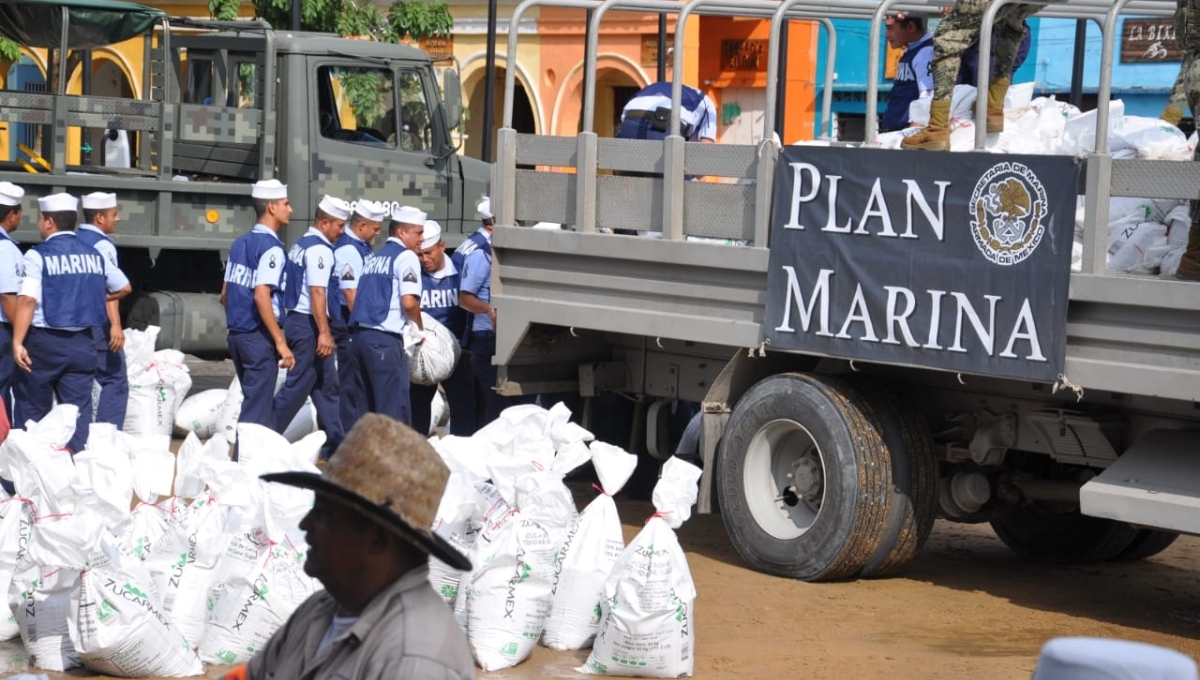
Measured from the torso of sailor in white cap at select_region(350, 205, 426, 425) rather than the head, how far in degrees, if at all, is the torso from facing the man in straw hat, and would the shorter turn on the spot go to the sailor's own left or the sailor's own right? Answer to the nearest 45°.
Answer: approximately 135° to the sailor's own right

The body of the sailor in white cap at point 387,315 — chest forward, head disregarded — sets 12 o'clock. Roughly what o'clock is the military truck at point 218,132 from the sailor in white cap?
The military truck is roughly at 10 o'clock from the sailor in white cap.

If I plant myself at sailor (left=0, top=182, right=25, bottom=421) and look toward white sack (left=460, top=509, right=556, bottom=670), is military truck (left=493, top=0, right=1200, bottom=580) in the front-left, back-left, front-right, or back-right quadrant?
front-left

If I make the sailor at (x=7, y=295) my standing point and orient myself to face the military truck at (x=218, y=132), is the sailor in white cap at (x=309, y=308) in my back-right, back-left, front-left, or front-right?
front-right

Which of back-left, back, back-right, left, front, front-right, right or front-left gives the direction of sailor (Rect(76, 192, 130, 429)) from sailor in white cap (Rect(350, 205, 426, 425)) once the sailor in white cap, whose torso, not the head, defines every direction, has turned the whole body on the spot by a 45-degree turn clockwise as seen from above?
back

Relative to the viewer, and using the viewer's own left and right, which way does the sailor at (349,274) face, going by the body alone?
facing to the right of the viewer

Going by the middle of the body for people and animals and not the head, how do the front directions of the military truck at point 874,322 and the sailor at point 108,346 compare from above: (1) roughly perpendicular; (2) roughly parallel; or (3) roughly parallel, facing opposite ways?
roughly perpendicular

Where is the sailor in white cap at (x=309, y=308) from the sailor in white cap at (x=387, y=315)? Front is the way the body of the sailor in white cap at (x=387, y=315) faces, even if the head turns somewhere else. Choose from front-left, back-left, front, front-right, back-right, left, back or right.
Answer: left

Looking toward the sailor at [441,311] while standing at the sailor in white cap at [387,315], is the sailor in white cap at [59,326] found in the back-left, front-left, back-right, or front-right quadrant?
back-left

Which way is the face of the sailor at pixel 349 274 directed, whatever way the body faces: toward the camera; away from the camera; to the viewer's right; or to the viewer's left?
to the viewer's right

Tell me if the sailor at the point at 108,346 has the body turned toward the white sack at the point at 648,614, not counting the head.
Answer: no

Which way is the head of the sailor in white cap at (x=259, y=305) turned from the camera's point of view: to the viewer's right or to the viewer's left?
to the viewer's right
